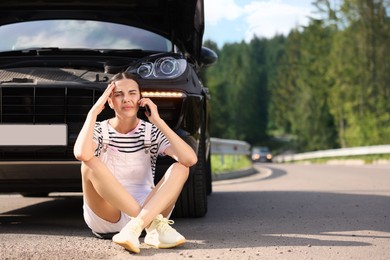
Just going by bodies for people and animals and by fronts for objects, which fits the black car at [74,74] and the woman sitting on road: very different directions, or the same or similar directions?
same or similar directions

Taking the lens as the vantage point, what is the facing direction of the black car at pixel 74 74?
facing the viewer

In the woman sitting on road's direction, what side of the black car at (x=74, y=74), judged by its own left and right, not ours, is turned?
front

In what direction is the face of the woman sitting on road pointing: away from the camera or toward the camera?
toward the camera

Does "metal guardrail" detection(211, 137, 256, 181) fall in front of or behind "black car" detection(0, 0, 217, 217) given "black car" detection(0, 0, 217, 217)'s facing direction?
behind

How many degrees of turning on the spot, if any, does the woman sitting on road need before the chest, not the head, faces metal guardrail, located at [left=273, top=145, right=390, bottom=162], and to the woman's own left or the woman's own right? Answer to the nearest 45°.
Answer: approximately 180°

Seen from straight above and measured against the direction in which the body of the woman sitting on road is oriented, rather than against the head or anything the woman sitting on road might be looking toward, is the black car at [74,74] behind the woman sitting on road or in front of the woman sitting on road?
behind

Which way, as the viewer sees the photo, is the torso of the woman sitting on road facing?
toward the camera

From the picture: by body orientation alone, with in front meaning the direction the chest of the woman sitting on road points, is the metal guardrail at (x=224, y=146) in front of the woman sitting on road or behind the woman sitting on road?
behind

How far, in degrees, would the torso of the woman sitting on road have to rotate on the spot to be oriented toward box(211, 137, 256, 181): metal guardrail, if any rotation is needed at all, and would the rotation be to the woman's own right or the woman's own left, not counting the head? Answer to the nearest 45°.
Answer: approximately 180°

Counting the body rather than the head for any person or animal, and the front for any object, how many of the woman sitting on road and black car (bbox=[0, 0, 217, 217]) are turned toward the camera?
2
